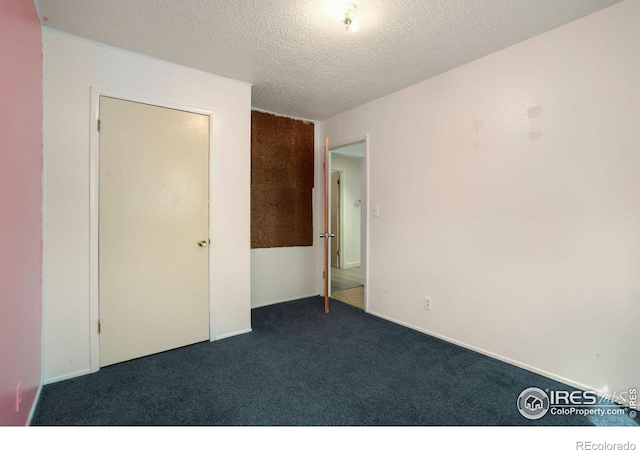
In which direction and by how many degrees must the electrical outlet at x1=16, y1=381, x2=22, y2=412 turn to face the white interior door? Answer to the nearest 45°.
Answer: approximately 45° to its left

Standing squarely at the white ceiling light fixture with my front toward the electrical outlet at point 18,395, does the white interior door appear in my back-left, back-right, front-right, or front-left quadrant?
front-right

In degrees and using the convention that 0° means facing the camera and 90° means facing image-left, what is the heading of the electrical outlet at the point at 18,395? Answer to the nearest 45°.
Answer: approximately 270°

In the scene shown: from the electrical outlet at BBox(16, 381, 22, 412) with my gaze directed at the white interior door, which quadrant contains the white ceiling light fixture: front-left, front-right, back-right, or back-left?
front-right
